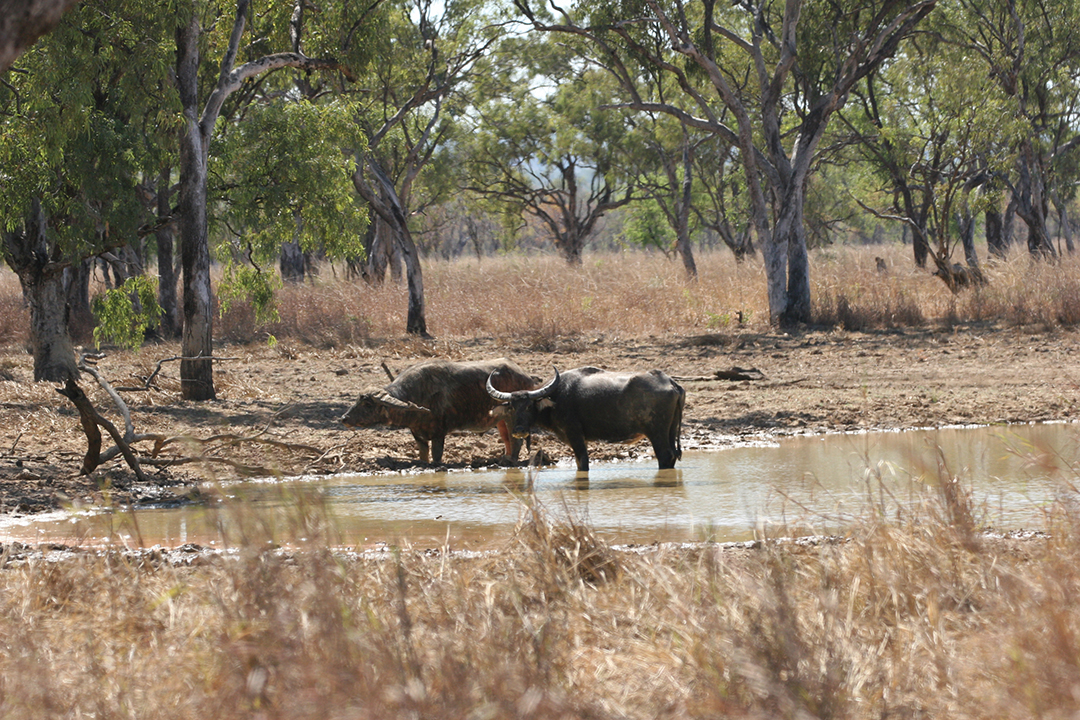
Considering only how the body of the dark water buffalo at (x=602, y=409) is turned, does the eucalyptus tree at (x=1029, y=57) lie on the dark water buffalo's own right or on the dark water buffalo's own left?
on the dark water buffalo's own right

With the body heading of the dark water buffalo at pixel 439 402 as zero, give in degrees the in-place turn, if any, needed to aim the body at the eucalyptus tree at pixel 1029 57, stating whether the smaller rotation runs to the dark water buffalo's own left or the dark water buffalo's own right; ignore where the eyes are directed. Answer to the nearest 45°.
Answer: approximately 135° to the dark water buffalo's own right

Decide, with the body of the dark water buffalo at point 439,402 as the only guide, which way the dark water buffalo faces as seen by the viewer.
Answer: to the viewer's left

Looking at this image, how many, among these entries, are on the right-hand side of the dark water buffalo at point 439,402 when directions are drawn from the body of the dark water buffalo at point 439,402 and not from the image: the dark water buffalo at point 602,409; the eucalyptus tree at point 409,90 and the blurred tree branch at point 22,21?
1

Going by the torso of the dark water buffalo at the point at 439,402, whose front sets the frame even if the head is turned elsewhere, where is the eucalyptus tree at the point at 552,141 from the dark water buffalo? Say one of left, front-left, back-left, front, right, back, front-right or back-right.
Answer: right

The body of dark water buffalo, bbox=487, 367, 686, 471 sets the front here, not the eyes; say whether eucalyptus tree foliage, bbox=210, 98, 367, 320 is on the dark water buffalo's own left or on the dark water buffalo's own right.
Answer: on the dark water buffalo's own right

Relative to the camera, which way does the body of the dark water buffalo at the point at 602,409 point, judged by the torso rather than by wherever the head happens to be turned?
to the viewer's left

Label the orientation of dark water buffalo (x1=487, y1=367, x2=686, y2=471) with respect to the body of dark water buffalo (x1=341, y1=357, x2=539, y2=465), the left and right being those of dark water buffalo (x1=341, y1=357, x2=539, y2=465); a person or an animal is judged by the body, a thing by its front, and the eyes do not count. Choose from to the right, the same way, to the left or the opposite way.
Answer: the same way

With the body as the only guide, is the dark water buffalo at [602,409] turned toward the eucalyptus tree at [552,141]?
no

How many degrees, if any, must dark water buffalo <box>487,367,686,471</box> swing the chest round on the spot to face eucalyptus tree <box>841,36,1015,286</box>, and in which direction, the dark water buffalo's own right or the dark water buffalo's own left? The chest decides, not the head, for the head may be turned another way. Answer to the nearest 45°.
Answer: approximately 135° to the dark water buffalo's own right

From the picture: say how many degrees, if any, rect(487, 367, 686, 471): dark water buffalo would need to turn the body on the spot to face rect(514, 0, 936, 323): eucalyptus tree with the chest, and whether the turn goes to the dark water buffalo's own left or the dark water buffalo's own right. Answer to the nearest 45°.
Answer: approximately 90° to the dark water buffalo's own right

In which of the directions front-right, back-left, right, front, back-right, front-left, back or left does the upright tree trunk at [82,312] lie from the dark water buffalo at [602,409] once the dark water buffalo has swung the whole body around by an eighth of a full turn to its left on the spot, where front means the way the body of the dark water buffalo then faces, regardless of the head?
right

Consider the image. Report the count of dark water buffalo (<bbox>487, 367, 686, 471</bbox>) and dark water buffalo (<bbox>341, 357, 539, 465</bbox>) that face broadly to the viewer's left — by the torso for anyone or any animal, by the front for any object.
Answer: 2
